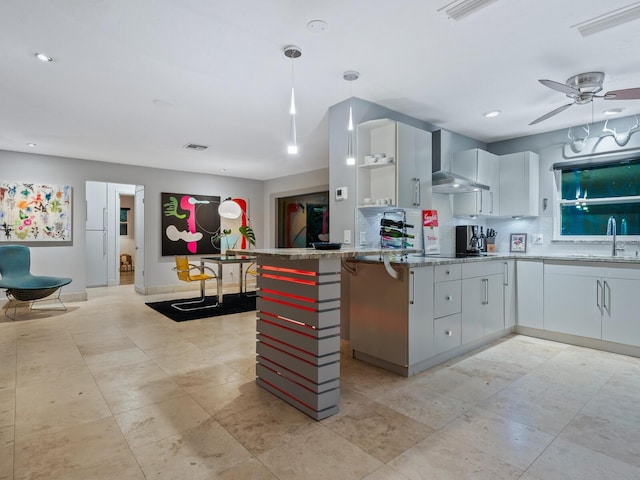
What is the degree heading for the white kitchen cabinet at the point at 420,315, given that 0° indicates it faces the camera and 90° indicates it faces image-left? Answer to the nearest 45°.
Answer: approximately 315°

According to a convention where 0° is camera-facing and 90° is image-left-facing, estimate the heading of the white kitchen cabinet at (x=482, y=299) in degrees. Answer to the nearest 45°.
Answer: approximately 315°

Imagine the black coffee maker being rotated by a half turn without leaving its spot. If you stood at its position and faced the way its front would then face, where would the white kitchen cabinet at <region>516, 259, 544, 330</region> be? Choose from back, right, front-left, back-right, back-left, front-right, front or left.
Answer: back-right

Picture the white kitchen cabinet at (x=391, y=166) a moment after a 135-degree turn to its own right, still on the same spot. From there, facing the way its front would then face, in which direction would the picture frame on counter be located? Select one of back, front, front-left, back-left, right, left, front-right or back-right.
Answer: back-right

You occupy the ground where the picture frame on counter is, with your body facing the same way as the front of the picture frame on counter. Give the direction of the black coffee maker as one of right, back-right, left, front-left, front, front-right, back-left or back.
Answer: front-right

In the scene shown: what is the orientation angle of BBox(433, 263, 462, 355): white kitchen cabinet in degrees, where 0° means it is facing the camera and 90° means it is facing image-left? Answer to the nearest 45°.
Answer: approximately 315°

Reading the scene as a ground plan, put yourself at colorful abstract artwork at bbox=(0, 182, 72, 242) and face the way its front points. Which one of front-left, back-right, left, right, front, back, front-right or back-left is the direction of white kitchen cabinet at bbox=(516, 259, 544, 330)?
front-left

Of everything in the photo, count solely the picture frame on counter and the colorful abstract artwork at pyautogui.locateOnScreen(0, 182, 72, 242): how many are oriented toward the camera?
2

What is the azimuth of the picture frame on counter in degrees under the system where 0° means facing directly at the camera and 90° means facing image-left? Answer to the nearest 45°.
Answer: approximately 0°

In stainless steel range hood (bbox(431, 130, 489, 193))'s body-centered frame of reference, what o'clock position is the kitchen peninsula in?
The kitchen peninsula is roughly at 2 o'clock from the stainless steel range hood.

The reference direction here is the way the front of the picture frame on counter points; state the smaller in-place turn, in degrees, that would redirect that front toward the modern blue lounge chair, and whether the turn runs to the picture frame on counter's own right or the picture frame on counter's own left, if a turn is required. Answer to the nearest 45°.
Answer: approximately 45° to the picture frame on counter's own right

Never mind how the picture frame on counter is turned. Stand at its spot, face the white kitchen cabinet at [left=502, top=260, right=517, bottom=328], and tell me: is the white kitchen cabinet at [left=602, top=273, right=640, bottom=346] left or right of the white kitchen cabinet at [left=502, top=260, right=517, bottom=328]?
left
